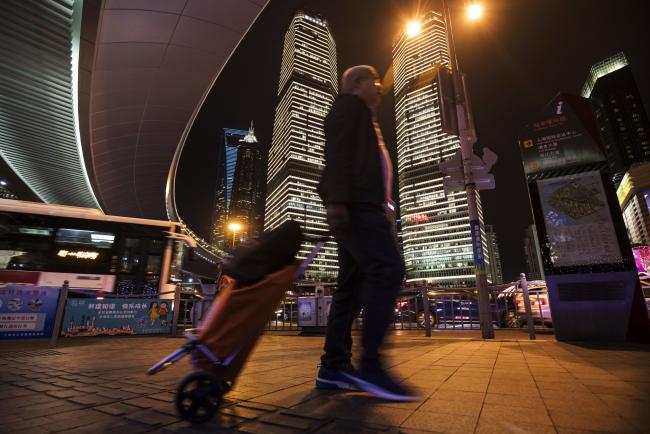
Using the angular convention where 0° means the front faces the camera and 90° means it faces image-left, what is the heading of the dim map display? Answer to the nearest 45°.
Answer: approximately 0°

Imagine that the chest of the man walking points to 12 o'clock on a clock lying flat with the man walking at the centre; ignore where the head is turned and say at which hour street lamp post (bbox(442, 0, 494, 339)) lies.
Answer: The street lamp post is roughly at 10 o'clock from the man walking.

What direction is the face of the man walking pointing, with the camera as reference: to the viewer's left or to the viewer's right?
to the viewer's right

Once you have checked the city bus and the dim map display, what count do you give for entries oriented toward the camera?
1

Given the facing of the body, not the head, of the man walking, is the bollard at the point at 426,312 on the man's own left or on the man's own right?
on the man's own left

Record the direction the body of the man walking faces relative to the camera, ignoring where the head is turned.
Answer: to the viewer's right

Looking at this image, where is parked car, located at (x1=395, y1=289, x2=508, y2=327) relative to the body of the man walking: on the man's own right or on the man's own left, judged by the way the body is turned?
on the man's own left

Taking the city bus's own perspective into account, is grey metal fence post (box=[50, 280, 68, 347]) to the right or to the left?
on its right

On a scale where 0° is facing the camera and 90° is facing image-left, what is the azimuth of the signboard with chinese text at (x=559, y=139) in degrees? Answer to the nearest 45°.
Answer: approximately 0°

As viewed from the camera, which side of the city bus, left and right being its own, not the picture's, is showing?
right
